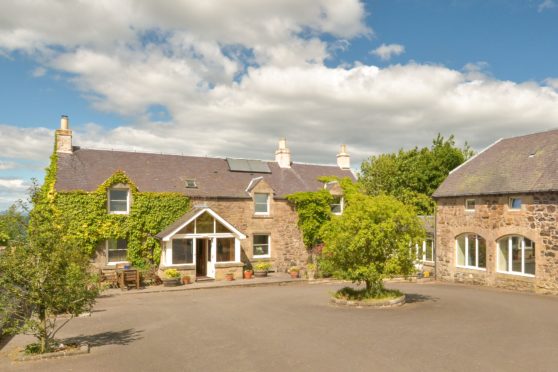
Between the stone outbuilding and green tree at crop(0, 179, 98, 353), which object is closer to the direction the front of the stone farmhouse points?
the green tree

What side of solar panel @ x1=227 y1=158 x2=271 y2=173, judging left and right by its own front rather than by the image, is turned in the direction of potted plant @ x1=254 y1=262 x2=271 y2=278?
front

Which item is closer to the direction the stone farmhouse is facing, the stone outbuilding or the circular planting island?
the circular planting island

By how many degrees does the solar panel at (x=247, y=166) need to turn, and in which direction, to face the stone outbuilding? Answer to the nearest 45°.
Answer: approximately 45° to its left

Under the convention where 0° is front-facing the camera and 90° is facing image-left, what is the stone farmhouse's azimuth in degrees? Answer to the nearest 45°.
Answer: approximately 0°

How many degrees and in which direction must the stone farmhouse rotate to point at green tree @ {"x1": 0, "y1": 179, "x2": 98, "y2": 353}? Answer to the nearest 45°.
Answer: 0° — it already faces it
